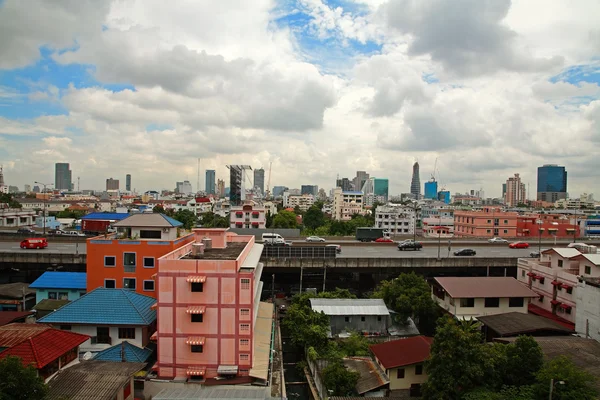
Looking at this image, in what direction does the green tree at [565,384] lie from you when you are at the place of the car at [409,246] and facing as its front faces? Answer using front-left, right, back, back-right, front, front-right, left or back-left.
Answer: left

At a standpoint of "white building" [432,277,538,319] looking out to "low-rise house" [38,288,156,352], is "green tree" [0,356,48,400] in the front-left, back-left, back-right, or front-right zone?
front-left

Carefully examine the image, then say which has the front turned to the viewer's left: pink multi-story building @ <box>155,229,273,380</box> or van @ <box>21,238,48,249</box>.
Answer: the van

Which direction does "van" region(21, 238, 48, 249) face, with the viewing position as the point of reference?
facing to the left of the viewer

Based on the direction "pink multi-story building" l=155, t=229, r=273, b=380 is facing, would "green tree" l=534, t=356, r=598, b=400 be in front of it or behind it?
in front

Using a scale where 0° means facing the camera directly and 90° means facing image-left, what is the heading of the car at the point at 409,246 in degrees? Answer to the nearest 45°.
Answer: approximately 90°

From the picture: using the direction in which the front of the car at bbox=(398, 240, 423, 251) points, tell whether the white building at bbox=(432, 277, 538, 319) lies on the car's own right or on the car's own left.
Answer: on the car's own left

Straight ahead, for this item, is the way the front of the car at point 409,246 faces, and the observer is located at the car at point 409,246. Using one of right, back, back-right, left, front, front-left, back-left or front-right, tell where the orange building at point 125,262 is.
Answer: front-left

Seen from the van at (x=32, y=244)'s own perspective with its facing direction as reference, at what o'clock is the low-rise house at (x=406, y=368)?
The low-rise house is roughly at 8 o'clock from the van.
